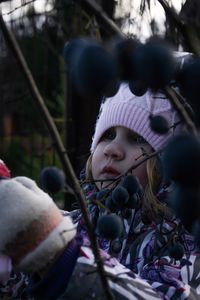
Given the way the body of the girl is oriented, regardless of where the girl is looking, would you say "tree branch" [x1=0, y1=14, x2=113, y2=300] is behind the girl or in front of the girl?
in front

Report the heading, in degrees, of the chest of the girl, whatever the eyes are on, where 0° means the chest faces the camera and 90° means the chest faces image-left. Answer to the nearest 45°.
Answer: approximately 45°

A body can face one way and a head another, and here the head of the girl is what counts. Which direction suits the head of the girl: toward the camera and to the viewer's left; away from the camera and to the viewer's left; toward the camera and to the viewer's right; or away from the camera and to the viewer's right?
toward the camera and to the viewer's left
